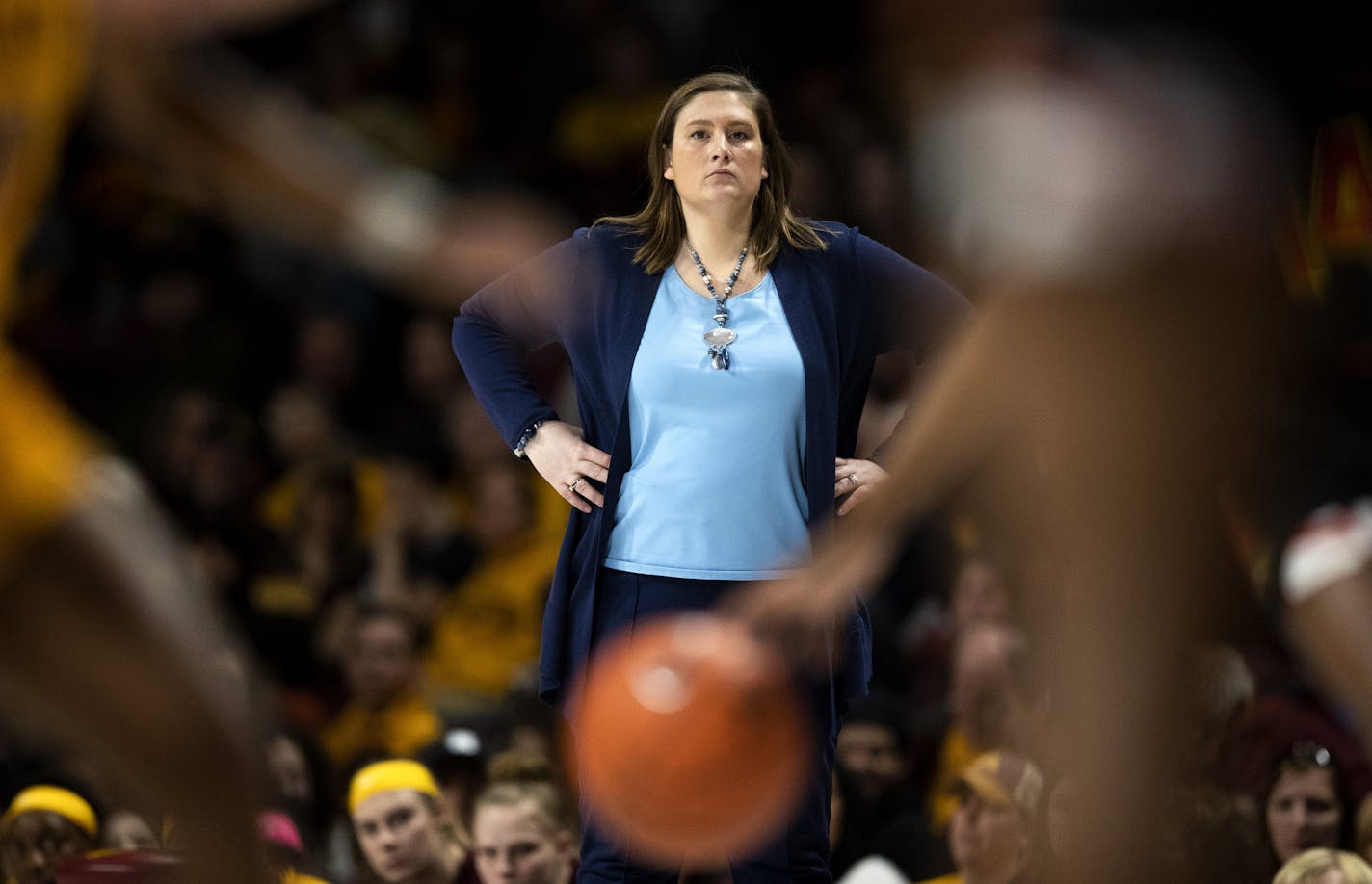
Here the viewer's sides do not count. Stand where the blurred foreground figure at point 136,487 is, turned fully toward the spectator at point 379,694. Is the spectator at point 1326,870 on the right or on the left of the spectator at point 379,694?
right

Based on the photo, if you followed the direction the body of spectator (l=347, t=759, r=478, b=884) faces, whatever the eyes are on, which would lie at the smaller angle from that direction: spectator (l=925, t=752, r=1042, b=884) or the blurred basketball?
the blurred basketball

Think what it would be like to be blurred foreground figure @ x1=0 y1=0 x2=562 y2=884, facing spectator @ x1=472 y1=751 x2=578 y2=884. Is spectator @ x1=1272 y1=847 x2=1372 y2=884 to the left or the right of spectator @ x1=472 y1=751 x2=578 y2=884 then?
right

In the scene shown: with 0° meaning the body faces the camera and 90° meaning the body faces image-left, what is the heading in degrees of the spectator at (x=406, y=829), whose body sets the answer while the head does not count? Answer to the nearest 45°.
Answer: approximately 45°

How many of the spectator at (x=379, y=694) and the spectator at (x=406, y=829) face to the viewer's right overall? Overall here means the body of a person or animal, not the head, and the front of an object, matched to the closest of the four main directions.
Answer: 0

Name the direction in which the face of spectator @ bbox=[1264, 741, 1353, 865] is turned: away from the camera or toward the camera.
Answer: toward the camera

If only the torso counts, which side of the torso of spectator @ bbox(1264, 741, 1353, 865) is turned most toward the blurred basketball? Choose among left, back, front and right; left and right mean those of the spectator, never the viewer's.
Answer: front

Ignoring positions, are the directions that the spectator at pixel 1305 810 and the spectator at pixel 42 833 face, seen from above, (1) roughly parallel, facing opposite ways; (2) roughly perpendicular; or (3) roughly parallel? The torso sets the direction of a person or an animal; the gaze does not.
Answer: roughly parallel

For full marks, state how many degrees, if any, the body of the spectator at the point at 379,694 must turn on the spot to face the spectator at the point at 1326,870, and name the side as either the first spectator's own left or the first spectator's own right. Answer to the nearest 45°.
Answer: approximately 45° to the first spectator's own left

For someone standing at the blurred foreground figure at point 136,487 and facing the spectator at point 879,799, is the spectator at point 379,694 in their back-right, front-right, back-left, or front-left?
front-left

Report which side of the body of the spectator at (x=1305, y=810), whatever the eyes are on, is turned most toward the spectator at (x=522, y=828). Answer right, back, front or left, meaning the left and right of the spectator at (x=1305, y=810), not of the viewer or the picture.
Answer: right

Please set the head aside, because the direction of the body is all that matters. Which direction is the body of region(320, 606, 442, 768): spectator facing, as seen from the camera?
toward the camera

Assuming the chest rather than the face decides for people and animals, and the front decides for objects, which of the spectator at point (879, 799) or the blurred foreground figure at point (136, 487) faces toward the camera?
the spectator
